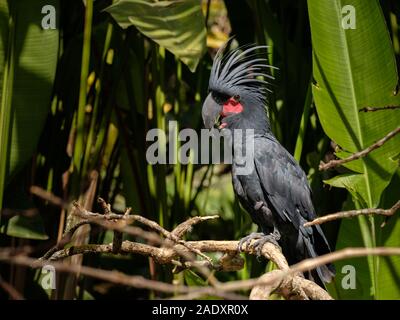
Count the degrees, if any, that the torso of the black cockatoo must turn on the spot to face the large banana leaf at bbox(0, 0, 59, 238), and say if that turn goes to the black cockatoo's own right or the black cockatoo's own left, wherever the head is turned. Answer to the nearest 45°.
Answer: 0° — it already faces it

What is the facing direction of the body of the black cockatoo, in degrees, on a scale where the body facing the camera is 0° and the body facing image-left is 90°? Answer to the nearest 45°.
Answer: approximately 90°
